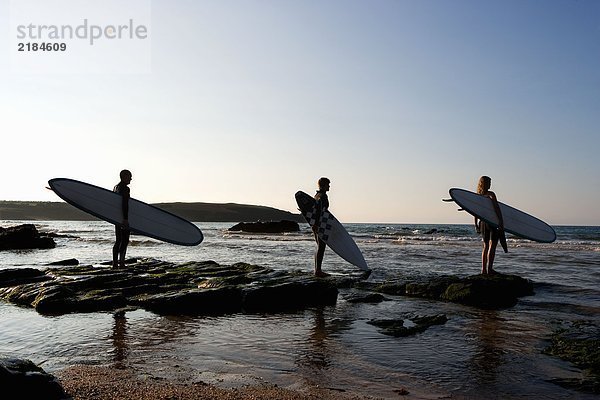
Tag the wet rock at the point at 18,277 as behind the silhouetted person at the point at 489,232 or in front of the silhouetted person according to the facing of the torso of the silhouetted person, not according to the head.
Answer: behind

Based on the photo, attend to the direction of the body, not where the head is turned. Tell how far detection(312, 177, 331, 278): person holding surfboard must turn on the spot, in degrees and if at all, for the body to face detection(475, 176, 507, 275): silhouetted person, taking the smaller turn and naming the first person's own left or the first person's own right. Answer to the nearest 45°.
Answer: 0° — they already face them

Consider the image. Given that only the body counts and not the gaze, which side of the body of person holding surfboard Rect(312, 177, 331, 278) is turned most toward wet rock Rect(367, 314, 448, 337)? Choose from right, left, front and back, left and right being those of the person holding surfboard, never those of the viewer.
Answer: right

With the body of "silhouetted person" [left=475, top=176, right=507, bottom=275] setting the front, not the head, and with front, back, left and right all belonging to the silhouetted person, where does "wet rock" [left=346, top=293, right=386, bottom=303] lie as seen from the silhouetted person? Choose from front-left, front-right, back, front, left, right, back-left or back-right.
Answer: back

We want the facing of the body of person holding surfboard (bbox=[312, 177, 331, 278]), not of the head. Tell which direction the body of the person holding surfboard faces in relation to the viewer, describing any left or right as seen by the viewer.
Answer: facing to the right of the viewer

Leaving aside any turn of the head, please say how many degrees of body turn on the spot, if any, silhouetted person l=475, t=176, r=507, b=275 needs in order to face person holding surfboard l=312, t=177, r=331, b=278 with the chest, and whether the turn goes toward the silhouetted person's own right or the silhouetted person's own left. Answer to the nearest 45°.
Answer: approximately 135° to the silhouetted person's own left

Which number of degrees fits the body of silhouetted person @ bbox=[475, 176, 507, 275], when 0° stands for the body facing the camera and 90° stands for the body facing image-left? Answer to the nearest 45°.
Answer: approximately 225°

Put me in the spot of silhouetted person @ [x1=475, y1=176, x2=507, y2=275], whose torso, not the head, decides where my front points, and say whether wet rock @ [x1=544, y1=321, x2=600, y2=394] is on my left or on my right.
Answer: on my right
